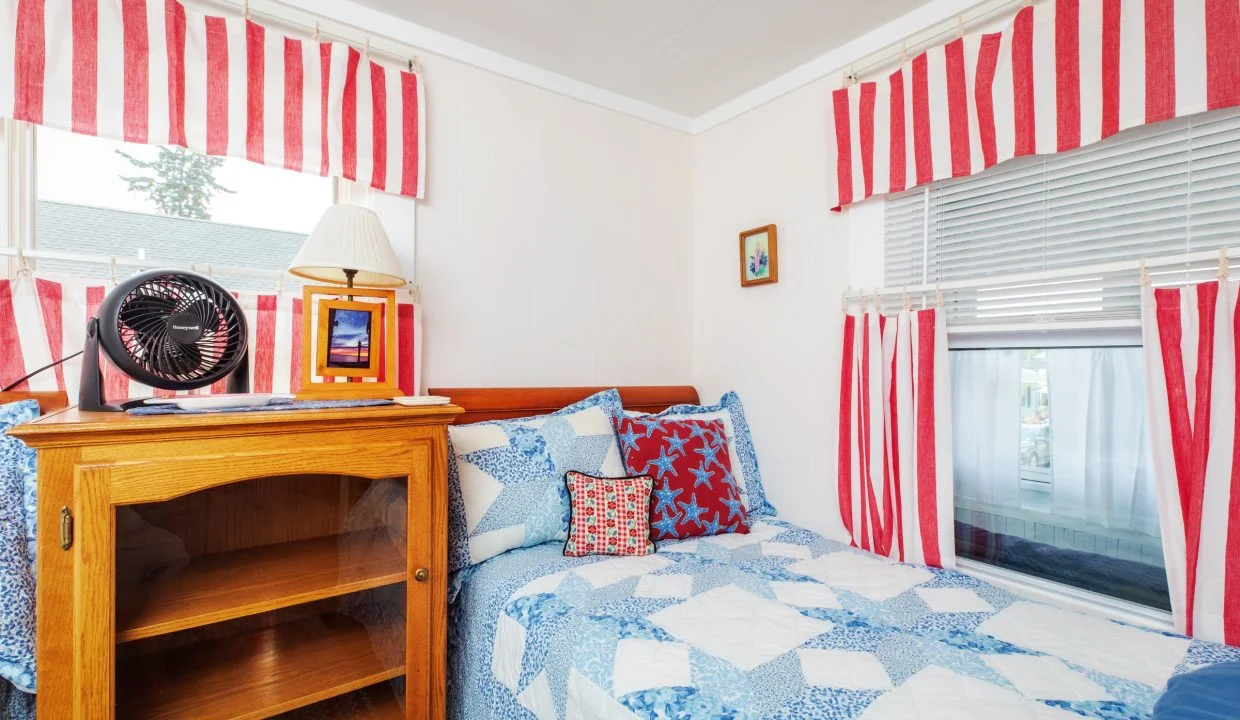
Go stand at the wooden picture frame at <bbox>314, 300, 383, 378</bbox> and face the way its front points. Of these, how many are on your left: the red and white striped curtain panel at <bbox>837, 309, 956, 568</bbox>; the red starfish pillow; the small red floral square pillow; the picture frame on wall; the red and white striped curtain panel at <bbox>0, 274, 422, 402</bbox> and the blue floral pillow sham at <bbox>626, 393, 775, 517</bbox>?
5

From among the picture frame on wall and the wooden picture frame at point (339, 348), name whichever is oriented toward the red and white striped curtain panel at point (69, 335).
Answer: the picture frame on wall

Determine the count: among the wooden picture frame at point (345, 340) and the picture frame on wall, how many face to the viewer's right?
0

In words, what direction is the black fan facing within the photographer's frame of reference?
facing the viewer and to the right of the viewer

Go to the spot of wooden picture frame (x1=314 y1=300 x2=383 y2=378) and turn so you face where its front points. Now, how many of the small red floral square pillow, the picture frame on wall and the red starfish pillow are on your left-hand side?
3

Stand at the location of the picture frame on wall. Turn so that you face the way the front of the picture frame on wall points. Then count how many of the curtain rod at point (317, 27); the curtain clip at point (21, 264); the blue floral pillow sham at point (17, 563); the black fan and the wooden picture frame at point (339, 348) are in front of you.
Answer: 5

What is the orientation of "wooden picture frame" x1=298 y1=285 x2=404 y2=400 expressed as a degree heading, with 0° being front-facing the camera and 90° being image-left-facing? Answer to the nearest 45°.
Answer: approximately 0°

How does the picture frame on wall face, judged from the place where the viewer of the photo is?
facing the viewer and to the left of the viewer

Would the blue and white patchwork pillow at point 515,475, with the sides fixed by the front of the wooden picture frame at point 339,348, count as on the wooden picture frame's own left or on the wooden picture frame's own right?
on the wooden picture frame's own left

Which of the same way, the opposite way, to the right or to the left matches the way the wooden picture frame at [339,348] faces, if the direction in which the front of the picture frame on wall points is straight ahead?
to the left

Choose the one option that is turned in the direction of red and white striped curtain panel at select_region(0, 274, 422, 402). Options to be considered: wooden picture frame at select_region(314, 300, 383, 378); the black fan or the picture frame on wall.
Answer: the picture frame on wall

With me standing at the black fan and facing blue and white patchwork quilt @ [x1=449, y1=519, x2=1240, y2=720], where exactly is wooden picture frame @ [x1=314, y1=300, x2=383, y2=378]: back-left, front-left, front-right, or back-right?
front-left

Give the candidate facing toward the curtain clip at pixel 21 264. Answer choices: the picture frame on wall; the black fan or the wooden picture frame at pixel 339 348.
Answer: the picture frame on wall

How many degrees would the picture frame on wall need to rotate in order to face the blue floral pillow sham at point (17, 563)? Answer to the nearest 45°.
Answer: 0° — it already faces it

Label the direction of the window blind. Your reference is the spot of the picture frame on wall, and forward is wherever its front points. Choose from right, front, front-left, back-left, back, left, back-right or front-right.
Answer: left
